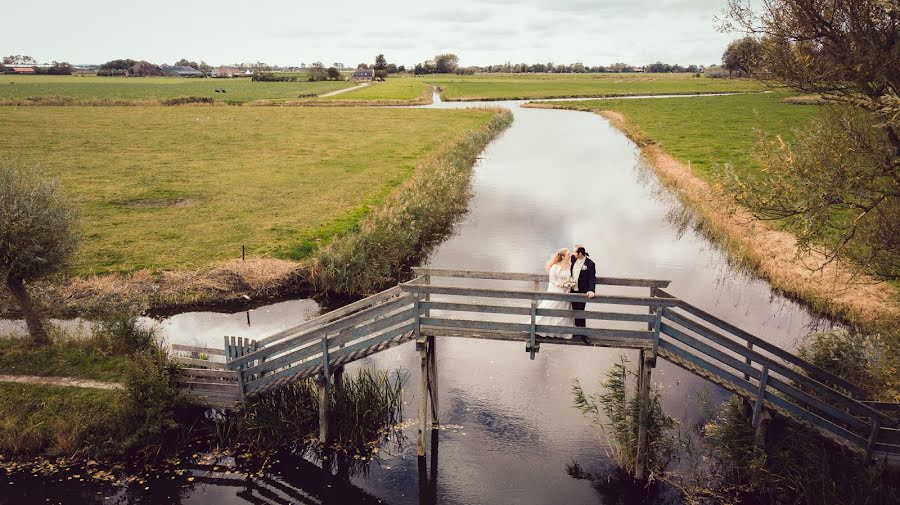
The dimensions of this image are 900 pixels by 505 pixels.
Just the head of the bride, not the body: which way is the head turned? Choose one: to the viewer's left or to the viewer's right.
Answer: to the viewer's right

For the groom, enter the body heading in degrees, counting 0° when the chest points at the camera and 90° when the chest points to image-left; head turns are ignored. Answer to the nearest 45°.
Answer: approximately 45°
